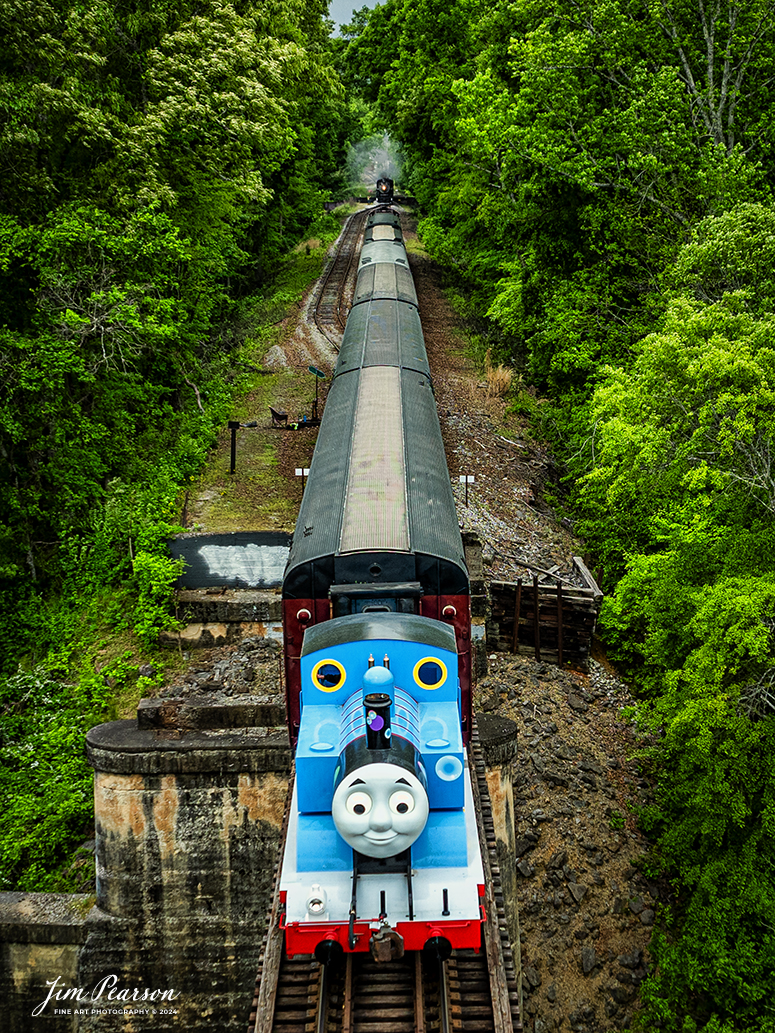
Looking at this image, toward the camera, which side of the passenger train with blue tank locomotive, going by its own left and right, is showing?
front

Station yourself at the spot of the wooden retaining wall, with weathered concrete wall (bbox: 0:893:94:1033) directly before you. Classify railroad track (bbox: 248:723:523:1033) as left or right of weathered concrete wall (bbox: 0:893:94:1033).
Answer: left

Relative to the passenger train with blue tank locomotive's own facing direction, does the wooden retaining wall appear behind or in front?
behind

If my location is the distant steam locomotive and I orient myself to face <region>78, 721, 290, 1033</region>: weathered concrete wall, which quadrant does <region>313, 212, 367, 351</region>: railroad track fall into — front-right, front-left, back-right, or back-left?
front-right
